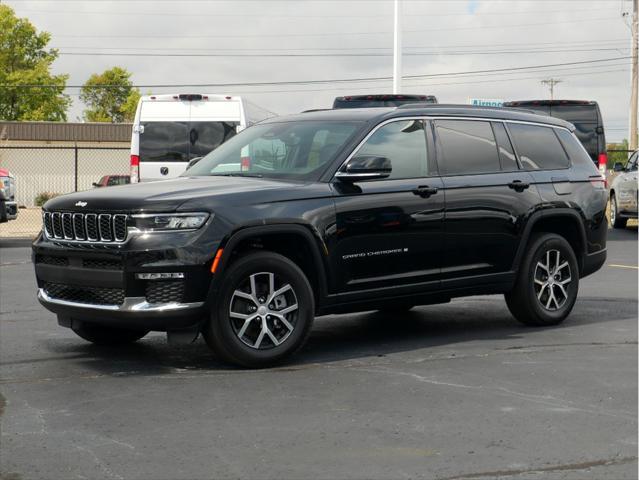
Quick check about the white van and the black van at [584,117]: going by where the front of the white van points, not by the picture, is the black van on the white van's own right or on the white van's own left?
on the white van's own right

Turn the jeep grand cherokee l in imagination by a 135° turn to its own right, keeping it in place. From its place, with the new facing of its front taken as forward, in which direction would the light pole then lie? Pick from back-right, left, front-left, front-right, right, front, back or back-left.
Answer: front

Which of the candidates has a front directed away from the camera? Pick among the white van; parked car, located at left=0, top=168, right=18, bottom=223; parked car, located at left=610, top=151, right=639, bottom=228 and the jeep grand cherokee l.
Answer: the white van

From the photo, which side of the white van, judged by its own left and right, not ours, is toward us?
back

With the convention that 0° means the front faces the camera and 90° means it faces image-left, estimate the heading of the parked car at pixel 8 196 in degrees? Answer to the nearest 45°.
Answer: approximately 315°

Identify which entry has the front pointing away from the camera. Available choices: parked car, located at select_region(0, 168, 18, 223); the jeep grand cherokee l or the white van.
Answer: the white van

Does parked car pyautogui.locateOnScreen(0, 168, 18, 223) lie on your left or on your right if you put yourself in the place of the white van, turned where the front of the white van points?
on your left

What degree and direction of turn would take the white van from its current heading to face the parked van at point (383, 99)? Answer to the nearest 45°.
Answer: approximately 135° to its right

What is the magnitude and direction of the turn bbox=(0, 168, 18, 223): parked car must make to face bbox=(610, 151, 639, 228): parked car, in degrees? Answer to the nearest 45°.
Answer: approximately 45° to its left

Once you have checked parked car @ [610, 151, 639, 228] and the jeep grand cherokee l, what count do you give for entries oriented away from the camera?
0

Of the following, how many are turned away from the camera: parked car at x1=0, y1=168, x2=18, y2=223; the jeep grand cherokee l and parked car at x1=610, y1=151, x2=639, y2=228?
0

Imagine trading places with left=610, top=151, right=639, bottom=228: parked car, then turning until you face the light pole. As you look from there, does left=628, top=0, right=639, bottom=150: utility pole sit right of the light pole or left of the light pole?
right

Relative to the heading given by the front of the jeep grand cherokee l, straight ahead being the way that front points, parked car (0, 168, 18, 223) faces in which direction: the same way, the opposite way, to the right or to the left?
to the left

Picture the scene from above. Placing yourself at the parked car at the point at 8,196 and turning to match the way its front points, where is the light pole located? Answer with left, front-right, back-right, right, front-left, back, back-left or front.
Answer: left

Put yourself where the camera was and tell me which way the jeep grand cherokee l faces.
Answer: facing the viewer and to the left of the viewer

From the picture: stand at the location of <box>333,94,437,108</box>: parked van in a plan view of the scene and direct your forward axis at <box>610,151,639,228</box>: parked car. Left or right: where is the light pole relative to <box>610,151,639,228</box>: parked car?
left

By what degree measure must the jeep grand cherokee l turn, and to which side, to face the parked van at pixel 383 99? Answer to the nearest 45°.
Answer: approximately 135° to its right
